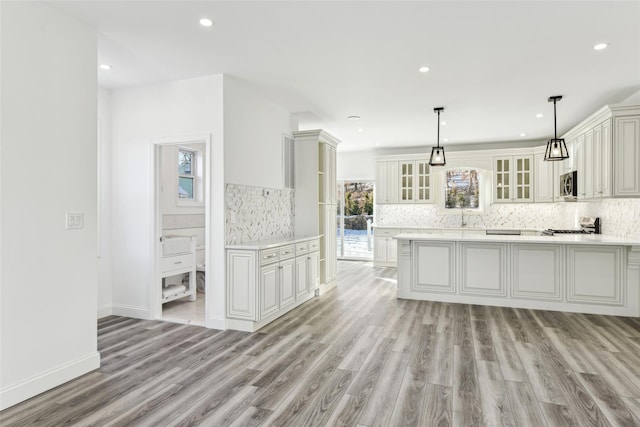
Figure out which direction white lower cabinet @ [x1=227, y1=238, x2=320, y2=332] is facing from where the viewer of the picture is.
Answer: facing the viewer and to the right of the viewer

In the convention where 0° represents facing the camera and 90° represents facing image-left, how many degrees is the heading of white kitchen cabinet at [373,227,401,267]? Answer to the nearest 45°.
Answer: approximately 0°

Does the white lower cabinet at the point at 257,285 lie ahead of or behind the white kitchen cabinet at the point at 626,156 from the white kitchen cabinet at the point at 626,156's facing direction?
ahead

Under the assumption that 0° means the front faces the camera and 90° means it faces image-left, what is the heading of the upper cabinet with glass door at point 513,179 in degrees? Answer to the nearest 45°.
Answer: approximately 0°

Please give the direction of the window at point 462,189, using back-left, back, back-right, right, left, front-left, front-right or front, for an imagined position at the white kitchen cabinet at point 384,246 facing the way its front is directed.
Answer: left

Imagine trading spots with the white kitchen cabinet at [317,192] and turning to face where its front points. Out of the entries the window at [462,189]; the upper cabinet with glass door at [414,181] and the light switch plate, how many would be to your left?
2

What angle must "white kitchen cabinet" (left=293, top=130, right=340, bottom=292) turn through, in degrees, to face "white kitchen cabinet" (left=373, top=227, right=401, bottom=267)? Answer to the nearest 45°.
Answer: approximately 90° to its left

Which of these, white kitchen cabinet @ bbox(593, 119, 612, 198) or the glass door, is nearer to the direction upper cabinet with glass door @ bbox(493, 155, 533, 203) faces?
the white kitchen cabinet

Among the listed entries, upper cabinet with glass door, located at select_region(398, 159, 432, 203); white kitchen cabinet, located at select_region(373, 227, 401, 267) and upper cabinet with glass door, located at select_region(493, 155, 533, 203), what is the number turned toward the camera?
3

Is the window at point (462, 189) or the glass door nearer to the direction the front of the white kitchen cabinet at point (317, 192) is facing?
the window
